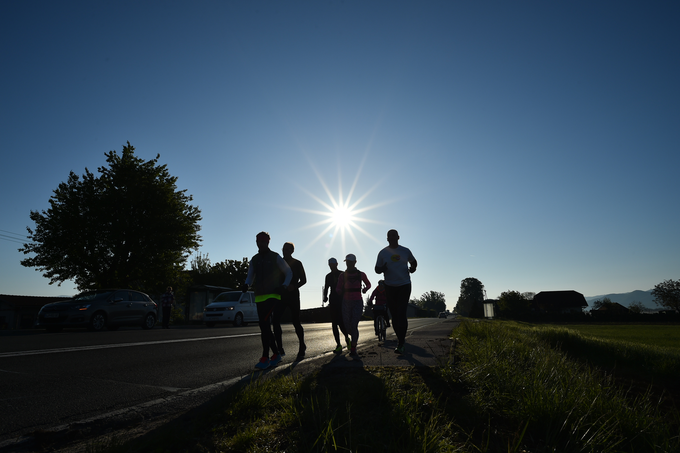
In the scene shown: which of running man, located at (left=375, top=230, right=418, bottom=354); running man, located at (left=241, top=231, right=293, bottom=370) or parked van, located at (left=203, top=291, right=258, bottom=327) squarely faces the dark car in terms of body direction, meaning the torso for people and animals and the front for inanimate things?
the parked van

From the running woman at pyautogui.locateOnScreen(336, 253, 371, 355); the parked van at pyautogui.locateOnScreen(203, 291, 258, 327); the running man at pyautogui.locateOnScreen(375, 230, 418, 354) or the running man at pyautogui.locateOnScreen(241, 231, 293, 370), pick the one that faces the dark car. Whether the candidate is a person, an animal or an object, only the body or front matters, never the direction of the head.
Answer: the parked van

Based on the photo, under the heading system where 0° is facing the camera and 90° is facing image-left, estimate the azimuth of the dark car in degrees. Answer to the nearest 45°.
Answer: approximately 45°

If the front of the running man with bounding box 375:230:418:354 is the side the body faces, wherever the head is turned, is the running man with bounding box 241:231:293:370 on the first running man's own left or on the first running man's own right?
on the first running man's own right

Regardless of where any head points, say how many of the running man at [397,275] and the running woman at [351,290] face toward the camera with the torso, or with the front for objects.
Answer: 2

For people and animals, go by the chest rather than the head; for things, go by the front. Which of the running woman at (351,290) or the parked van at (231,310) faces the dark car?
the parked van

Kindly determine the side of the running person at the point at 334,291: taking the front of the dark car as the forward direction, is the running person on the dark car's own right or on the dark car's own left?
on the dark car's own left

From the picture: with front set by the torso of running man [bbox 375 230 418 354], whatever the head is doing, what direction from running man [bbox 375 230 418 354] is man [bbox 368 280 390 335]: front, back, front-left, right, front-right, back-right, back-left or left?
back

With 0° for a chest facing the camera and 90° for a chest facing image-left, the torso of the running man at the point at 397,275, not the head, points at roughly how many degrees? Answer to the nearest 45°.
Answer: approximately 0°
